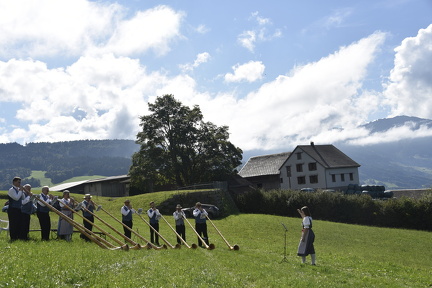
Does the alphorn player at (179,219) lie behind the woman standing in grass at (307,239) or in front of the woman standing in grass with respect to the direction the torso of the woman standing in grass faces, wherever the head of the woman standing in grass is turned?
in front

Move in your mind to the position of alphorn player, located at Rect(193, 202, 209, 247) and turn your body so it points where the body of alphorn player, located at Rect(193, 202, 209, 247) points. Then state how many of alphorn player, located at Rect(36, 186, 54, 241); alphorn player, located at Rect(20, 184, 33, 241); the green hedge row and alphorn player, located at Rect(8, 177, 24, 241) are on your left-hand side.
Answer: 1

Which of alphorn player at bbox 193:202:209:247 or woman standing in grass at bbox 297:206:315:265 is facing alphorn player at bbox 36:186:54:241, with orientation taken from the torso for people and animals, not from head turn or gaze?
the woman standing in grass

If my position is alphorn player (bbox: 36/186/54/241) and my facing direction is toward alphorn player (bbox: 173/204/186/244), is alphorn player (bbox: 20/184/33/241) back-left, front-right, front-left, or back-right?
back-right

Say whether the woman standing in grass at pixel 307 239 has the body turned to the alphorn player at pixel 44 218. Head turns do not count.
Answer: yes

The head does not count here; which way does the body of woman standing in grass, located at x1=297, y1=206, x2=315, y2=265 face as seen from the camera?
to the viewer's left

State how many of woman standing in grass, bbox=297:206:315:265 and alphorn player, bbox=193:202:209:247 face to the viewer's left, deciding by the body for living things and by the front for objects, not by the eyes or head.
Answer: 1

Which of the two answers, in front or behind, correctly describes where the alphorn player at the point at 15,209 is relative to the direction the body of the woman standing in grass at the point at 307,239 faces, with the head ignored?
in front

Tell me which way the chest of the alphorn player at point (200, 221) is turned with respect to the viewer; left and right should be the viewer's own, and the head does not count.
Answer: facing the viewer and to the right of the viewer
